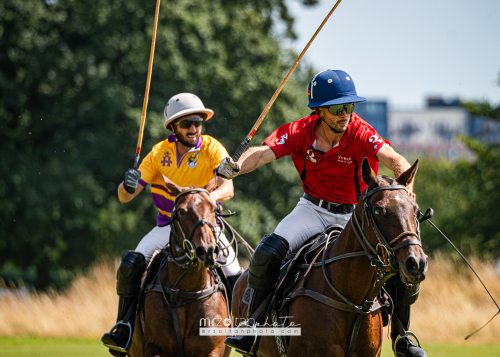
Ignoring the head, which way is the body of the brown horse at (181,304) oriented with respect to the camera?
toward the camera

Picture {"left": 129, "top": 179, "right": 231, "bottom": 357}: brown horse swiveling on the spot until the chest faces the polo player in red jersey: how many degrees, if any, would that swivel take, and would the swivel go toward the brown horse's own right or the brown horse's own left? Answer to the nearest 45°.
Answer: approximately 90° to the brown horse's own left

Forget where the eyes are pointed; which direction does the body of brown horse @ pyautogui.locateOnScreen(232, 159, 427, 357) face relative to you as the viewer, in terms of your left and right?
facing the viewer and to the right of the viewer

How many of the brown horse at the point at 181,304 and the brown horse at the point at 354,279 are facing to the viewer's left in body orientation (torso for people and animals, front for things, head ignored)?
0

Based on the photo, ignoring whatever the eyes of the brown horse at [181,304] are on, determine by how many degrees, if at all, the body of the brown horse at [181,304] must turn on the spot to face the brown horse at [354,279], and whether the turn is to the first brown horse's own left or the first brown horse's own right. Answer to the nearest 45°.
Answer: approximately 45° to the first brown horse's own left

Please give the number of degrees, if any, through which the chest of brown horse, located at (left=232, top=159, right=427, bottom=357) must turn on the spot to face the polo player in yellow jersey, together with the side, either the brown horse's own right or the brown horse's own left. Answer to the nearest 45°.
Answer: approximately 180°

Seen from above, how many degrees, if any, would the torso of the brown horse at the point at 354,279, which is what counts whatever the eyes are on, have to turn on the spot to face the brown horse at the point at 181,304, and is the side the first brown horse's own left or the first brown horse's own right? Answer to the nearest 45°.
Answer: approximately 180°
